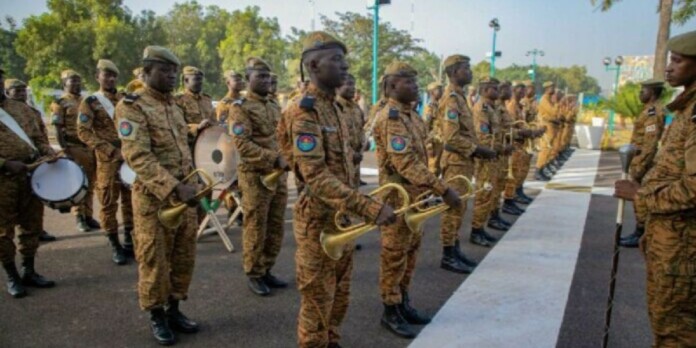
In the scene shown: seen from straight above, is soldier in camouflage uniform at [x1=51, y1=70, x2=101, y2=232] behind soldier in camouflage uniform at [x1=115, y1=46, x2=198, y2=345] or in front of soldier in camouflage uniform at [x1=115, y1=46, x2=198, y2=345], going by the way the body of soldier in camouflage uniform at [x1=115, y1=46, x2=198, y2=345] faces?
behind

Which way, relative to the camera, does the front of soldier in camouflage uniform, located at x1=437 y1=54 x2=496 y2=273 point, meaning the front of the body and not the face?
to the viewer's right

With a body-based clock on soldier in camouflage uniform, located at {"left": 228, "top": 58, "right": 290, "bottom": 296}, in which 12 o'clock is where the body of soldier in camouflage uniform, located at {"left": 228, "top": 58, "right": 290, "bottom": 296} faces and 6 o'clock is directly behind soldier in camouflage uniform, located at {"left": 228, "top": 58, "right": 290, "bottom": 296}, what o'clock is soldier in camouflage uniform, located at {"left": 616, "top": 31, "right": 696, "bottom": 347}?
soldier in camouflage uniform, located at {"left": 616, "top": 31, "right": 696, "bottom": 347} is roughly at 12 o'clock from soldier in camouflage uniform, located at {"left": 228, "top": 58, "right": 290, "bottom": 296}.

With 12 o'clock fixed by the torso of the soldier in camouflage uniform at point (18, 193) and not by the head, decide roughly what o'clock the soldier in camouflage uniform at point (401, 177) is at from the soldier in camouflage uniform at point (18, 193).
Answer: the soldier in camouflage uniform at point (401, 177) is roughly at 12 o'clock from the soldier in camouflage uniform at point (18, 193).

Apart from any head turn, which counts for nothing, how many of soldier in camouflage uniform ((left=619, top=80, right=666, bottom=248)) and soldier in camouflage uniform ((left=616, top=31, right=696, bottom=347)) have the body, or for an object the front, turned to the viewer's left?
2

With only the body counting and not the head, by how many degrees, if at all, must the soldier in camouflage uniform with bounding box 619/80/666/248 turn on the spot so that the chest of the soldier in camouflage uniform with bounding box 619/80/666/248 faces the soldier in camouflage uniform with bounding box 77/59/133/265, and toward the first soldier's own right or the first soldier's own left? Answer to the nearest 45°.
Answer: approximately 45° to the first soldier's own left

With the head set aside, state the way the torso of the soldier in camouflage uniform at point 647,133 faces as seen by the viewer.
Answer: to the viewer's left

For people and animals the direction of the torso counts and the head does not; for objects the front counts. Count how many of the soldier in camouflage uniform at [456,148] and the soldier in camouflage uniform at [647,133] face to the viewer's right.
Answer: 1

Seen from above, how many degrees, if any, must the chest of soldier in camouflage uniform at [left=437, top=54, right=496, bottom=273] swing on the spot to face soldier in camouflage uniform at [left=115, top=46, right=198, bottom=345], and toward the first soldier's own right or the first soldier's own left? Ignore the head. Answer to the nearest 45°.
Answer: approximately 135° to the first soldier's own right

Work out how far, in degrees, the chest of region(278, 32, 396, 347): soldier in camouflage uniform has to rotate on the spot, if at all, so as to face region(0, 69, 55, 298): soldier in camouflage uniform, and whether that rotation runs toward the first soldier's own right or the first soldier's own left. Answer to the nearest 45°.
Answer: approximately 135° to the first soldier's own left

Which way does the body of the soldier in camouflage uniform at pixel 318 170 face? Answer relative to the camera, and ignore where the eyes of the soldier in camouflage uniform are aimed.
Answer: to the viewer's right

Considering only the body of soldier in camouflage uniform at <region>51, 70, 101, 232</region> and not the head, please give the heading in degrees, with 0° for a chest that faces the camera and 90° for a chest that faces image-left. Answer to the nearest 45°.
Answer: approximately 315°

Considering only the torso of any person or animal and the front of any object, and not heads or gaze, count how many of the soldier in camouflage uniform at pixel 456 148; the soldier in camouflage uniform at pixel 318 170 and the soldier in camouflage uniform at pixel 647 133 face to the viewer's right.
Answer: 2

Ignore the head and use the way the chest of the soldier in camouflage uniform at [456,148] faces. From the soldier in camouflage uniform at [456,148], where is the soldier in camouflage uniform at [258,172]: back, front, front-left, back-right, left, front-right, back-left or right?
back-right

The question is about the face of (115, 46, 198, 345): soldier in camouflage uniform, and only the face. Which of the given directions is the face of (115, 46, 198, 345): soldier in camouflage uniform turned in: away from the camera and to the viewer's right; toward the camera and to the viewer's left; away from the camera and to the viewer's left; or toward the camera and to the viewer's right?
toward the camera and to the viewer's right

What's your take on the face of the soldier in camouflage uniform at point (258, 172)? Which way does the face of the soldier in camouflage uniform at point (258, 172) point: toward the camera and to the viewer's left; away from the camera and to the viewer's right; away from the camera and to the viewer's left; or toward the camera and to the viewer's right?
toward the camera and to the viewer's right
